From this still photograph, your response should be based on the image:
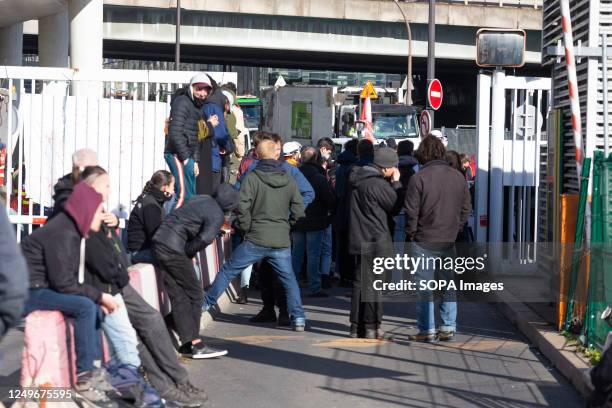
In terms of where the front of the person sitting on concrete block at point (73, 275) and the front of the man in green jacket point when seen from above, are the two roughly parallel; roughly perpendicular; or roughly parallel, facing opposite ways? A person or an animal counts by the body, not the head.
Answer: roughly perpendicular

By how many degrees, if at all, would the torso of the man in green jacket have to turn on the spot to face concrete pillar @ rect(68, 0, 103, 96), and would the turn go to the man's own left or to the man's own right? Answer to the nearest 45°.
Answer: approximately 45° to the man's own left

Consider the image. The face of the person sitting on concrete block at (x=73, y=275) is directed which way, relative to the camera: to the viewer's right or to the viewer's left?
to the viewer's right

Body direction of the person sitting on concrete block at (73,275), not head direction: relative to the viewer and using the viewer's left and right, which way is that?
facing to the right of the viewer

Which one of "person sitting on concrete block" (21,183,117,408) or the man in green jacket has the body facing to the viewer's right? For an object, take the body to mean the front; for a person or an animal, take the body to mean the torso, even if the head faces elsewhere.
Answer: the person sitting on concrete block

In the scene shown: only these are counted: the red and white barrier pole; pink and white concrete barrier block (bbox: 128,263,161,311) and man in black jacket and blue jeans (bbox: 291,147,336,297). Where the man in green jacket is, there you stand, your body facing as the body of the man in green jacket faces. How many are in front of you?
1

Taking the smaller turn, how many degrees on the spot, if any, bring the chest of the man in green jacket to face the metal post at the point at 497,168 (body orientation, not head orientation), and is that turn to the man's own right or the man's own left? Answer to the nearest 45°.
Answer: approximately 45° to the man's own right

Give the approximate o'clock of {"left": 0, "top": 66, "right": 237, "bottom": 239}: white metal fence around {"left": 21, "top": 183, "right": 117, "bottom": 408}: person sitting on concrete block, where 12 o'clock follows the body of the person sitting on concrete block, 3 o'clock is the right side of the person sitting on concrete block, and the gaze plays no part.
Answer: The white metal fence is roughly at 9 o'clock from the person sitting on concrete block.

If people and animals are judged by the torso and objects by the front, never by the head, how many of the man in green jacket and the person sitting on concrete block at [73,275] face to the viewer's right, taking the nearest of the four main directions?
1

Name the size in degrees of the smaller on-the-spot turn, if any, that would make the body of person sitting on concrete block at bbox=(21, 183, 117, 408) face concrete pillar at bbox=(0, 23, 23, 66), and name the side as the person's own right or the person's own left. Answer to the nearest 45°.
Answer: approximately 90° to the person's own left

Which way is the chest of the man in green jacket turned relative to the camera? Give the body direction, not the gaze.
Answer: away from the camera

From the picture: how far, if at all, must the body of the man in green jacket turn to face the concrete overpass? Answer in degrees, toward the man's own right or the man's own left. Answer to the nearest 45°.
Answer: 0° — they already face it
